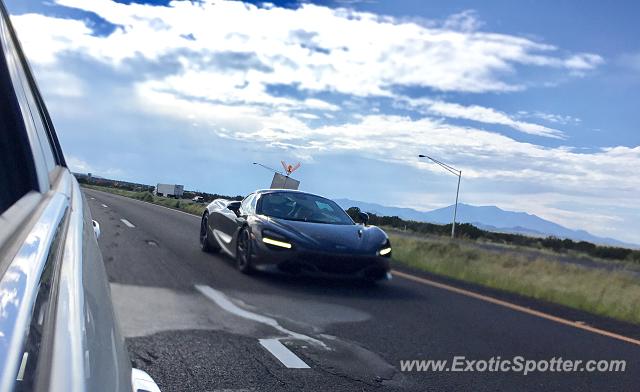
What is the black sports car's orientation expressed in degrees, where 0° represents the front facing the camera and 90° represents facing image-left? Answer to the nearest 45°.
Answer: approximately 315°

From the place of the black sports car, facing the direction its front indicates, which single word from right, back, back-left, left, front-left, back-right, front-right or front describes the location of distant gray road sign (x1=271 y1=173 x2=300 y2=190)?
back-left
